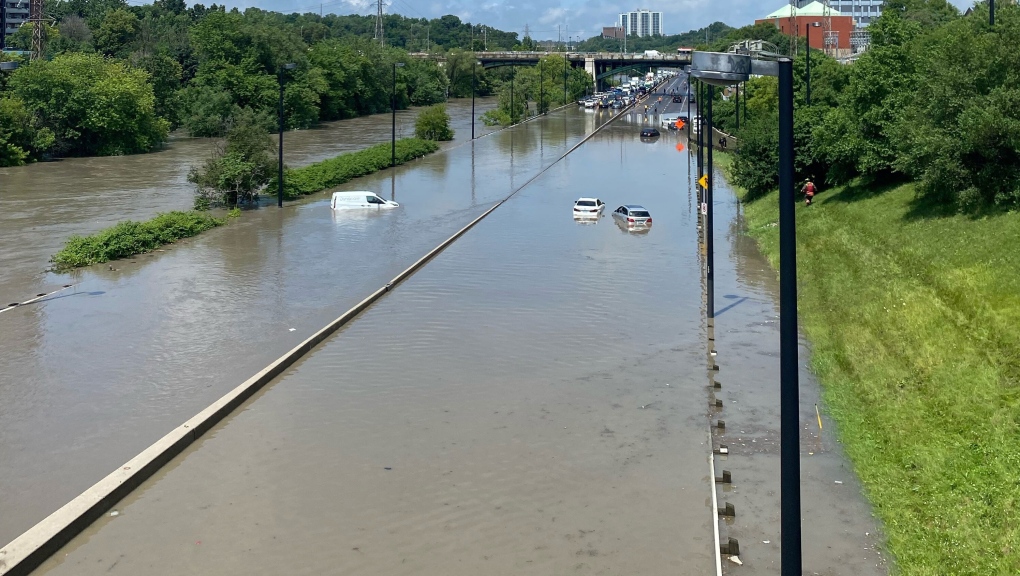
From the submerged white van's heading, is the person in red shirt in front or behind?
in front

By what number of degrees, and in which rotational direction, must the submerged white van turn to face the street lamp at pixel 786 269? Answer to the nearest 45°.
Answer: approximately 90° to its right

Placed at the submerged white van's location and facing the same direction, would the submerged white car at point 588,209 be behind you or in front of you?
in front

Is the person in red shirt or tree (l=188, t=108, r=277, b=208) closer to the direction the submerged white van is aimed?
the person in red shirt

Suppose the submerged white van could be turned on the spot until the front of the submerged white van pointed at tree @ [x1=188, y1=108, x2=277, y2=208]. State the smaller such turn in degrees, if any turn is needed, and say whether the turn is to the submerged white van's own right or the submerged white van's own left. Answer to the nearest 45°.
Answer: approximately 180°

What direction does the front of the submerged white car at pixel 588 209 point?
away from the camera

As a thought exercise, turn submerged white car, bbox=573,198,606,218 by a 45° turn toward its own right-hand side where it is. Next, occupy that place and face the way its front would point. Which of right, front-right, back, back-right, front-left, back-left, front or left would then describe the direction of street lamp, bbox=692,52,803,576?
back-right

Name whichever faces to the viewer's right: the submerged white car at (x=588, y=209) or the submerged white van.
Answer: the submerged white van

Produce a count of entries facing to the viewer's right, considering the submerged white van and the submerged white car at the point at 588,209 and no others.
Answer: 1

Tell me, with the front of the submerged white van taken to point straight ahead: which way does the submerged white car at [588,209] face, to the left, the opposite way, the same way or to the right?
to the left

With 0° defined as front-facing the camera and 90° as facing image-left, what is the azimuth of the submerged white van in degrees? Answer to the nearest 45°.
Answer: approximately 270°
